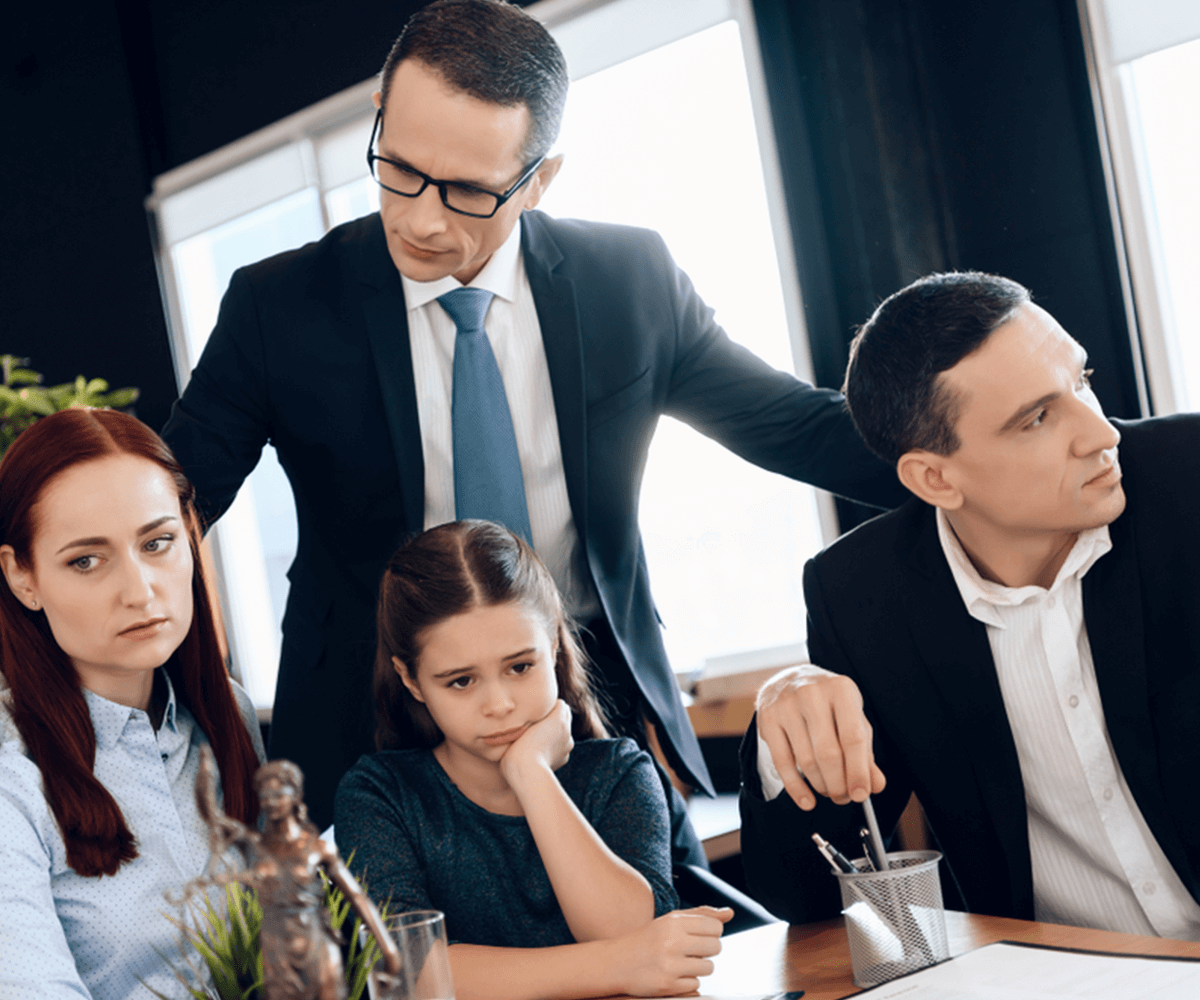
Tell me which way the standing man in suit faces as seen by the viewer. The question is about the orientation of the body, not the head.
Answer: toward the camera

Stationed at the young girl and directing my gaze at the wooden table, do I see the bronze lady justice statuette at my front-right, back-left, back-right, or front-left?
front-right

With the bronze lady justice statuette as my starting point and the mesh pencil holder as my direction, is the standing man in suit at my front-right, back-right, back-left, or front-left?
front-left

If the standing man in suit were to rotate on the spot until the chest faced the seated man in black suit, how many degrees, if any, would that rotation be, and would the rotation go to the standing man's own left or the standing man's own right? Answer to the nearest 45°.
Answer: approximately 45° to the standing man's own left

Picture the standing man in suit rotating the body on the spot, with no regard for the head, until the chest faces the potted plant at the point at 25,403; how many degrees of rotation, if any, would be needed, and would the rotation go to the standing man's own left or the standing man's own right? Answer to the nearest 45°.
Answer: approximately 135° to the standing man's own right

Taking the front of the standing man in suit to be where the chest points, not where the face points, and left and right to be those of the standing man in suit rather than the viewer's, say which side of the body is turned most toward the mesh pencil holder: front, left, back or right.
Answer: front
